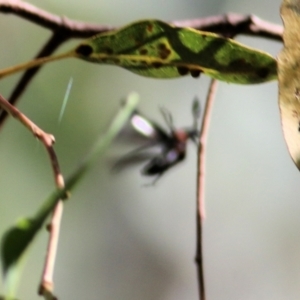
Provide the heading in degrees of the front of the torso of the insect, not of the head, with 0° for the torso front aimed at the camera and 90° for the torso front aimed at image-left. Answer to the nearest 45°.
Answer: approximately 270°
